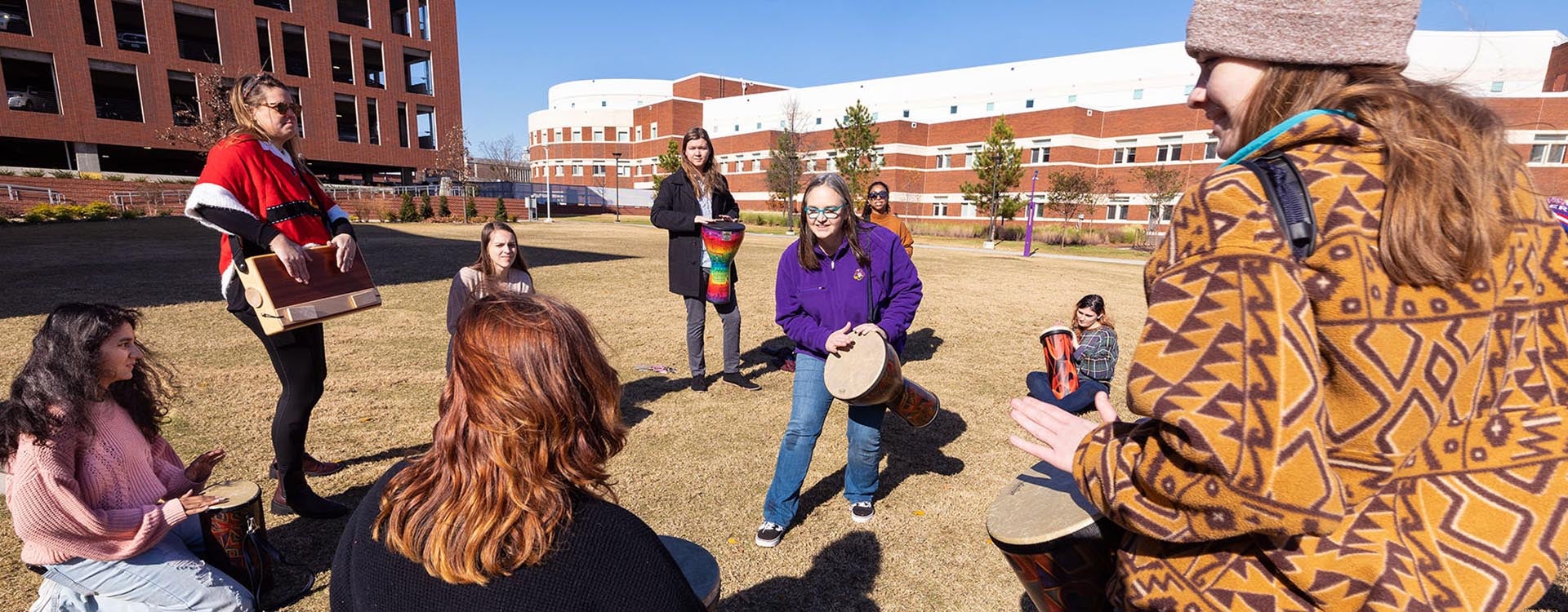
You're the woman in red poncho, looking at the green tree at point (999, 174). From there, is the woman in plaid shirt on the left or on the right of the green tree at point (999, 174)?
right

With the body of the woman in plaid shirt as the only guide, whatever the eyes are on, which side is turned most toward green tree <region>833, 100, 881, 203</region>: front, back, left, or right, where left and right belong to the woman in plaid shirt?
right

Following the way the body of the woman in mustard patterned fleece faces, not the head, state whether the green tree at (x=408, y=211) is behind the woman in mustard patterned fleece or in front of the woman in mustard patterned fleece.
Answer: in front

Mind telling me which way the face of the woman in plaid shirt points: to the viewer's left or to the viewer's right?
to the viewer's left

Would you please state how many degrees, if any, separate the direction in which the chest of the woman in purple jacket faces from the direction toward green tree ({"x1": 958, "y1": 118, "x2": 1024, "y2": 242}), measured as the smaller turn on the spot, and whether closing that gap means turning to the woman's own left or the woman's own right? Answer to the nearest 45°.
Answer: approximately 180°

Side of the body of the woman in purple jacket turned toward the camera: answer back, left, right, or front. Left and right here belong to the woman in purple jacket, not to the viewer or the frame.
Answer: front

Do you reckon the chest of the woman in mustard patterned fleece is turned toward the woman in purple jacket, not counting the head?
yes

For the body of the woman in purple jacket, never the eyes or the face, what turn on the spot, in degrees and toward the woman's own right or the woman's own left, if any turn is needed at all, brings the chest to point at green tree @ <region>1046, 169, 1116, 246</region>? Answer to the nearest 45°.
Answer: approximately 180°

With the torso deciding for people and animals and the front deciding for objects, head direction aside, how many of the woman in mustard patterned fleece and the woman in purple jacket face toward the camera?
1

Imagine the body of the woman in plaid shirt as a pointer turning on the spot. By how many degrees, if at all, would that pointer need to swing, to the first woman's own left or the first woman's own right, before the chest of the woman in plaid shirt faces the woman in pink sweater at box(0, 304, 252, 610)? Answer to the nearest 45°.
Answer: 0° — they already face them

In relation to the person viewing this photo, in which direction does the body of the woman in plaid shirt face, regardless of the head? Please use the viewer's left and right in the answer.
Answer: facing the viewer and to the left of the viewer

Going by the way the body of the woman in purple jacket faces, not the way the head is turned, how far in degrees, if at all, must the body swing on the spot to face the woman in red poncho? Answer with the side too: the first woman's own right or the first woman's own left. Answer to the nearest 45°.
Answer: approximately 90° to the first woman's own right

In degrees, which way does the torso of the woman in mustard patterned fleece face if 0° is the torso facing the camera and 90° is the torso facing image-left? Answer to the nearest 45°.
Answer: approximately 135°
